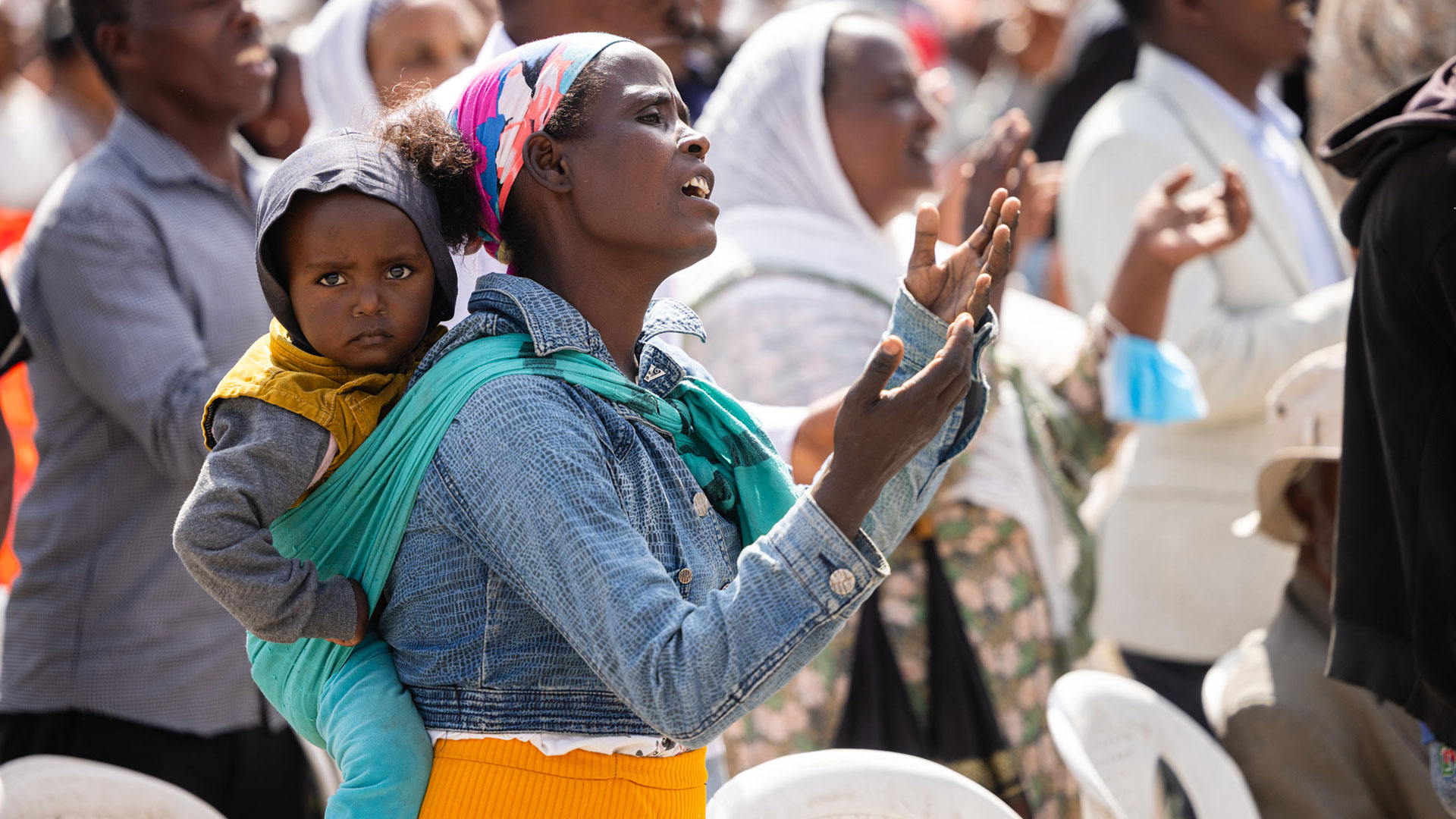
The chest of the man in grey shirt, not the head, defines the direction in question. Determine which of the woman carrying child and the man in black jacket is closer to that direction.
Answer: the man in black jacket

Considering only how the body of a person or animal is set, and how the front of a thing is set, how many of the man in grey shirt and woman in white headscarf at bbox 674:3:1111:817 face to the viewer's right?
2

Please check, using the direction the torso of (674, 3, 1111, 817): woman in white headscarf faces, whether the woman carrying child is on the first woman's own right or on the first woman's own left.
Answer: on the first woman's own right

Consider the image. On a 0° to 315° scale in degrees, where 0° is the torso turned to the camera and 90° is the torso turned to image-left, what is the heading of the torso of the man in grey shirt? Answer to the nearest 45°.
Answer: approximately 270°

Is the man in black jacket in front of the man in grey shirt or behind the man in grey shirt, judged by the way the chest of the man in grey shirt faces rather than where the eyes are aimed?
in front

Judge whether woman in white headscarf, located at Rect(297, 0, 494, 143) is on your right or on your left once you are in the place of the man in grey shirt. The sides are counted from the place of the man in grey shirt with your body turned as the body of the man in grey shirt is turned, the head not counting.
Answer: on your left

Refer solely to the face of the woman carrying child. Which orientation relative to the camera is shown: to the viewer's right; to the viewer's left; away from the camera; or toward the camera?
to the viewer's right

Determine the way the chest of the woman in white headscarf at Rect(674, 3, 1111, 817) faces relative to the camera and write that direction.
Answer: to the viewer's right

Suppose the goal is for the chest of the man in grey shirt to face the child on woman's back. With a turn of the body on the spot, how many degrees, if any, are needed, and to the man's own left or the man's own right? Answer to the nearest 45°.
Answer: approximately 90° to the man's own right

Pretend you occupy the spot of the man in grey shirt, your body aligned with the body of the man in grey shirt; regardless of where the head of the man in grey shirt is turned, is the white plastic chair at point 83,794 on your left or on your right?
on your right

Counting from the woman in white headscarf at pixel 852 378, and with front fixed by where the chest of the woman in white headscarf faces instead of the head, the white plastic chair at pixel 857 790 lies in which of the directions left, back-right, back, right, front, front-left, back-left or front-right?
right
